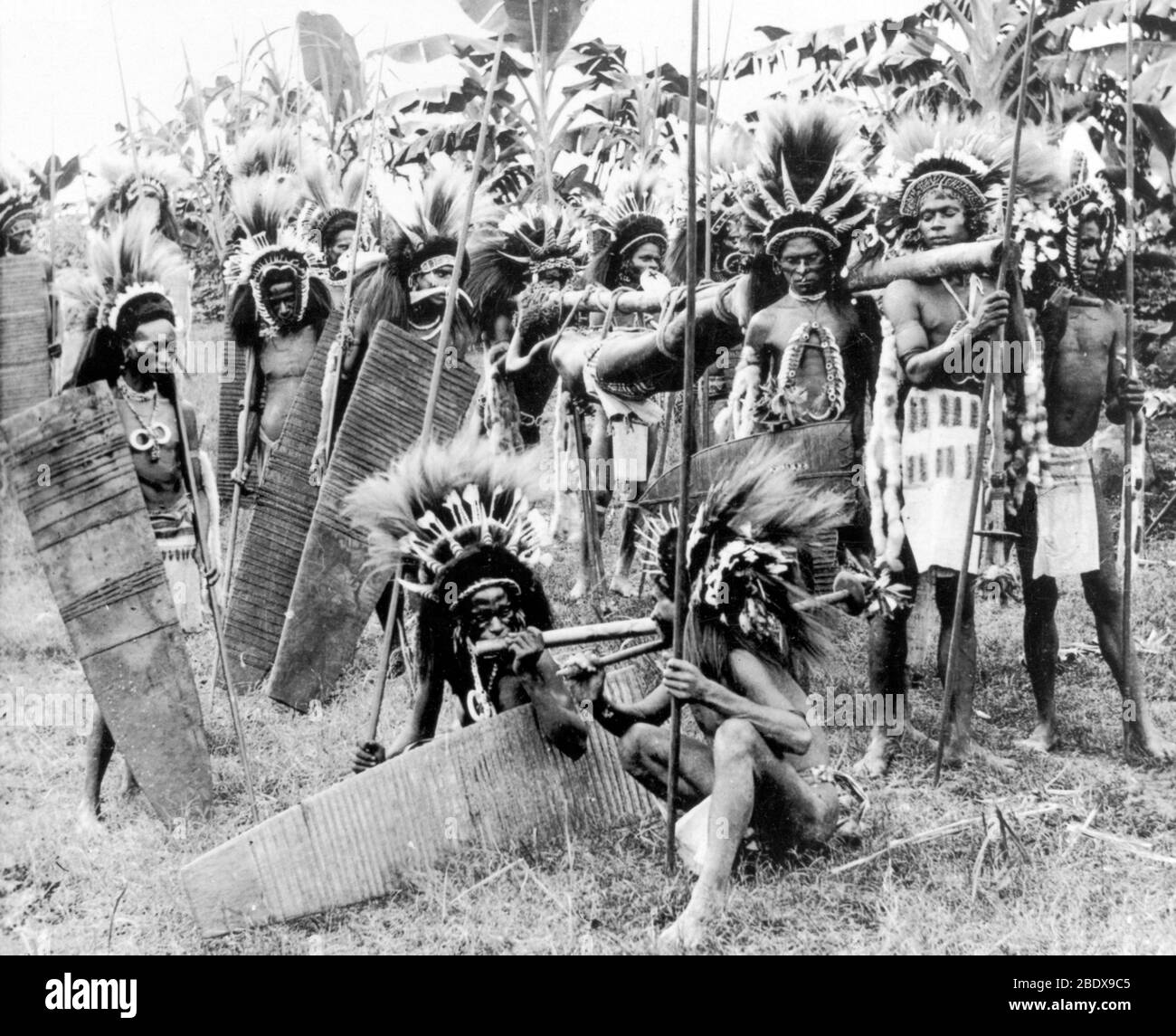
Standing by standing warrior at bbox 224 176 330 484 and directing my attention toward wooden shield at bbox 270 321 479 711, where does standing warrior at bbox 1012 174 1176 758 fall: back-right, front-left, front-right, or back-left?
front-left

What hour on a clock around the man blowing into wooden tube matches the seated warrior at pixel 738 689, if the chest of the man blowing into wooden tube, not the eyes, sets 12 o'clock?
The seated warrior is roughly at 10 o'clock from the man blowing into wooden tube.

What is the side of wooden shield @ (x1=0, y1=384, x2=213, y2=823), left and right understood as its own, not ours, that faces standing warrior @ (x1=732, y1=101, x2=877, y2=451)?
left

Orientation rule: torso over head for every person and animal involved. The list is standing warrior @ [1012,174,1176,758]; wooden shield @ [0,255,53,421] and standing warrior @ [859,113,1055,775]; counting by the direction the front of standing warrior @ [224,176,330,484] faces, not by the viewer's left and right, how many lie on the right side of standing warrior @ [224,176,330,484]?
1

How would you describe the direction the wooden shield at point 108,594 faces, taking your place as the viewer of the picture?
facing the viewer

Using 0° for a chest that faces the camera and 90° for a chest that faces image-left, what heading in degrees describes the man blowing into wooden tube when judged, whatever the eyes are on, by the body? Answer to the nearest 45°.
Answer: approximately 0°

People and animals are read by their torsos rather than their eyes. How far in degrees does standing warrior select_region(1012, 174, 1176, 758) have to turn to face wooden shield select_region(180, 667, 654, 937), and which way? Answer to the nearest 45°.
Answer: approximately 45° to its right

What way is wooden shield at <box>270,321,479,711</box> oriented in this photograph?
toward the camera

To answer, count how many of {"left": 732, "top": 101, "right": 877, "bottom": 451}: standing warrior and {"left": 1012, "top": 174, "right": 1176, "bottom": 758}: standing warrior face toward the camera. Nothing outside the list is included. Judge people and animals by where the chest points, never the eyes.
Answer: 2

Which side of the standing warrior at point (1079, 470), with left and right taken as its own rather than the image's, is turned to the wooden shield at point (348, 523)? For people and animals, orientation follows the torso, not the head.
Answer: right
